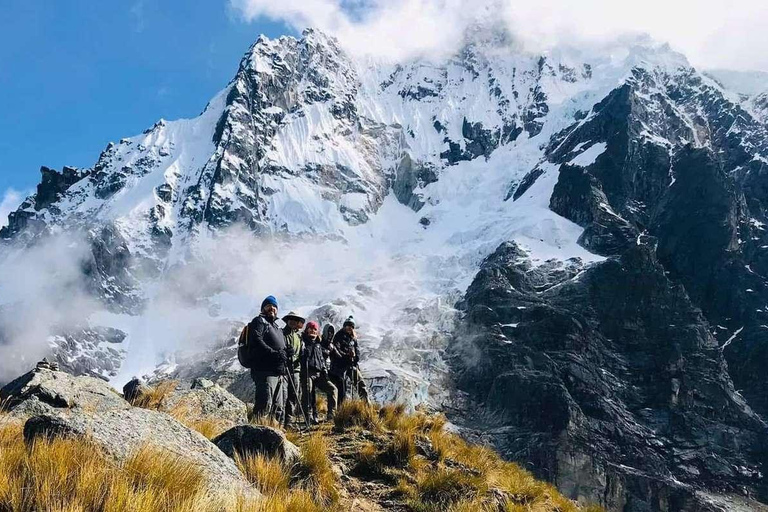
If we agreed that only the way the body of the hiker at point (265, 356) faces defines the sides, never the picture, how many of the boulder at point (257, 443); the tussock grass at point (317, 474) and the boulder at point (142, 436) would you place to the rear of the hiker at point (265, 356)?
0

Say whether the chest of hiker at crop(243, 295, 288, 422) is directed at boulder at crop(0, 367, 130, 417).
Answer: no

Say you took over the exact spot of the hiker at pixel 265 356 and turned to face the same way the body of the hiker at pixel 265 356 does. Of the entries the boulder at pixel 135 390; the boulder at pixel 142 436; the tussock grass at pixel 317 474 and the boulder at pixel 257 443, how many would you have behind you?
1

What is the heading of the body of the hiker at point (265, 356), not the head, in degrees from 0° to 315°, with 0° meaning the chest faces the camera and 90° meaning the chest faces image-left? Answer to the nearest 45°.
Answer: approximately 315°

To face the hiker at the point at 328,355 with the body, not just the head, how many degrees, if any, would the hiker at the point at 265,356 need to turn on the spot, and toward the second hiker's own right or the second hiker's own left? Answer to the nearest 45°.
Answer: approximately 135° to the second hiker's own left

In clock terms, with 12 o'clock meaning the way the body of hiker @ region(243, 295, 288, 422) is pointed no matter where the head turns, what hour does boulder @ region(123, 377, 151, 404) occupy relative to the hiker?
The boulder is roughly at 6 o'clock from the hiker.

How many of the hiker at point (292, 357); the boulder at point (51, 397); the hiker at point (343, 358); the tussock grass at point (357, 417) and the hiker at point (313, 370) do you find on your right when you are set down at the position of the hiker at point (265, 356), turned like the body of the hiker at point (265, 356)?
1

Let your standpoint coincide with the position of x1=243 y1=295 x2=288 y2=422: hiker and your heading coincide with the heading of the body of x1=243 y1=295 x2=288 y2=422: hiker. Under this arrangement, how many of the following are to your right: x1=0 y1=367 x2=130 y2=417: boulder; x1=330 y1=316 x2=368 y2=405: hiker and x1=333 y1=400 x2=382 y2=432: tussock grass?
1

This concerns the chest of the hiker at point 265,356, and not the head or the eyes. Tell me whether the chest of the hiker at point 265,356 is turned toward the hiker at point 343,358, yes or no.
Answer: no

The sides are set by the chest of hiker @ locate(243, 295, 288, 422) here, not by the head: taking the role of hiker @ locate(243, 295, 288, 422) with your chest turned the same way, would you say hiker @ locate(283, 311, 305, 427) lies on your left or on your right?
on your left

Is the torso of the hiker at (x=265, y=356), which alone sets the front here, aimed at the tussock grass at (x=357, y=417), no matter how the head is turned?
no
